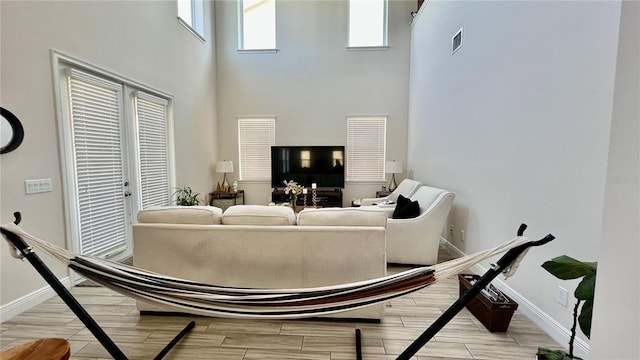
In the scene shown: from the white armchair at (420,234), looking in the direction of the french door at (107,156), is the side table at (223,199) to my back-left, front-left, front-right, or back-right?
front-right

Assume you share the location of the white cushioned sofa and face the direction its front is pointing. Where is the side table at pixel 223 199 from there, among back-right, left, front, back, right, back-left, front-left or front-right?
front

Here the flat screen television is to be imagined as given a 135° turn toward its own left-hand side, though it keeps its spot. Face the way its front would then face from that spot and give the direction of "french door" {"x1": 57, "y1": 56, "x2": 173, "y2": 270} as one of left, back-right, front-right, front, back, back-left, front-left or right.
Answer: back

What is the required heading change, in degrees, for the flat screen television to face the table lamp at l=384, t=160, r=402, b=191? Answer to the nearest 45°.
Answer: approximately 90° to its left

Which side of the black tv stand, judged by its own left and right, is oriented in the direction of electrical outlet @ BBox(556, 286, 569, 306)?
front

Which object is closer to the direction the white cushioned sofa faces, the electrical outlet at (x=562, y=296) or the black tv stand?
the black tv stand

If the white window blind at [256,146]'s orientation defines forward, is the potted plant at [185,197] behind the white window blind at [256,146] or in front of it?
in front

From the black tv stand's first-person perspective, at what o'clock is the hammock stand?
The hammock stand is roughly at 12 o'clock from the black tv stand.

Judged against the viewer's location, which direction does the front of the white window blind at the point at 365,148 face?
facing the viewer

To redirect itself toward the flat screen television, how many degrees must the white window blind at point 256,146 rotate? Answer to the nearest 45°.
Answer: approximately 45° to its left

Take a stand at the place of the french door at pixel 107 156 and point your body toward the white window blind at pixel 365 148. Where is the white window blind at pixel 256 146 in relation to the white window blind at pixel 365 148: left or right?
left

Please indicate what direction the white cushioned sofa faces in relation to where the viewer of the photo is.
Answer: facing away from the viewer

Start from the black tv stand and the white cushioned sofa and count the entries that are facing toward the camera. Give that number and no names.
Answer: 1

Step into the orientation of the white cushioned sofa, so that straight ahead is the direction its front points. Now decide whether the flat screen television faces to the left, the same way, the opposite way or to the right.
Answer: the opposite way

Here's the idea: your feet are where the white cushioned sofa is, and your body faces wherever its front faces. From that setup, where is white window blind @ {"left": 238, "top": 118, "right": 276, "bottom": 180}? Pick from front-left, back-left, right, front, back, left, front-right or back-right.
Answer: front

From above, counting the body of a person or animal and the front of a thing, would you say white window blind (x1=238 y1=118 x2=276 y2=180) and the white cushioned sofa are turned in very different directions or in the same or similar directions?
very different directions

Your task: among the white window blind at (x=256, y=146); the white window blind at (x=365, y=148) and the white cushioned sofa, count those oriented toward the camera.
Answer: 2

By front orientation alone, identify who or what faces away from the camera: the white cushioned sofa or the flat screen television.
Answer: the white cushioned sofa

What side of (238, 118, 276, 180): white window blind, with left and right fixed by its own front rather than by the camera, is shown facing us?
front
